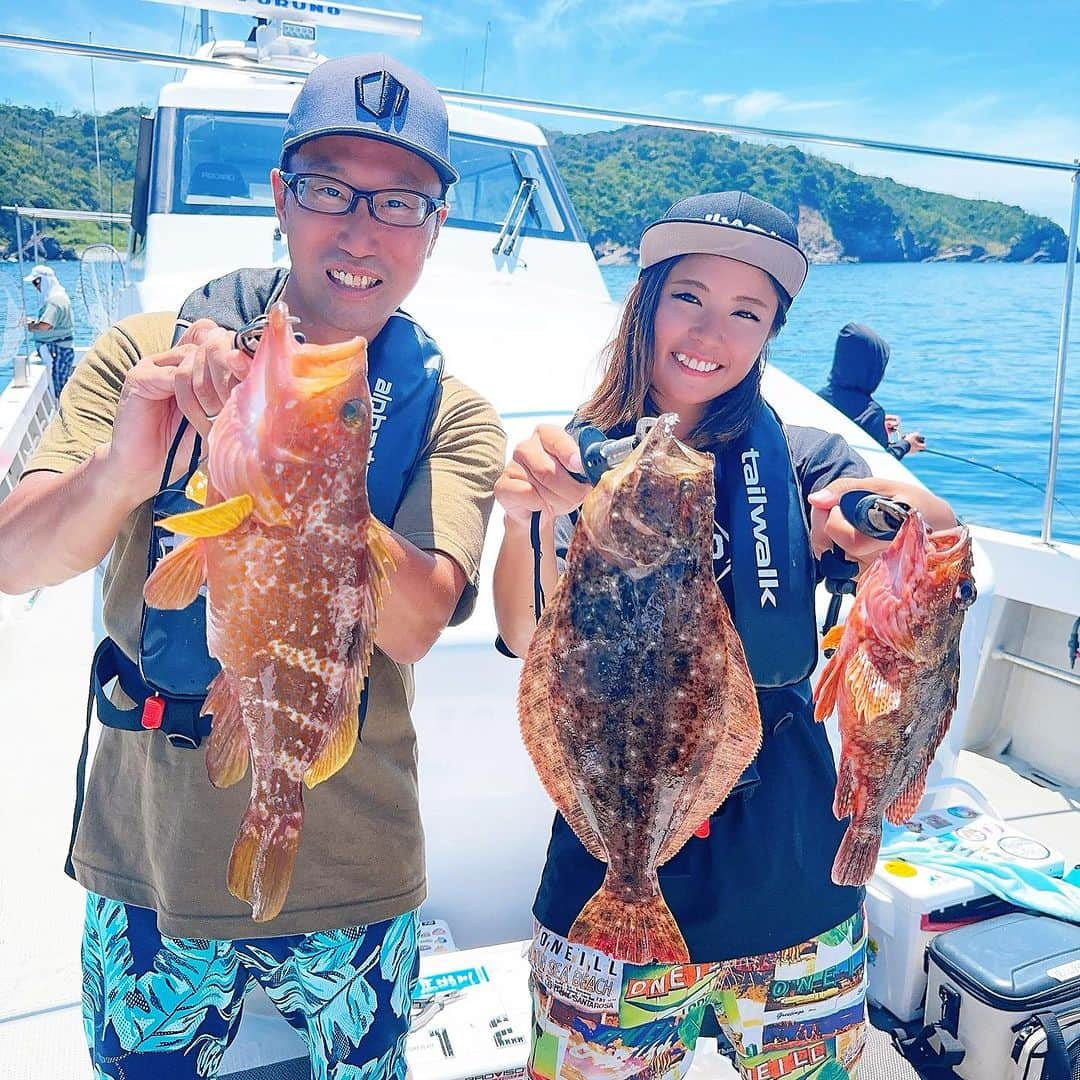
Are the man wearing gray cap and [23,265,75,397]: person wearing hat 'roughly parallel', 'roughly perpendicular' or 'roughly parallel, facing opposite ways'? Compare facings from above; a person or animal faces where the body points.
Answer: roughly perpendicular

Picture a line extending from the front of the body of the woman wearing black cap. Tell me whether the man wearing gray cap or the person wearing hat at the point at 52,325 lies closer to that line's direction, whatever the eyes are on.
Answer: the man wearing gray cap

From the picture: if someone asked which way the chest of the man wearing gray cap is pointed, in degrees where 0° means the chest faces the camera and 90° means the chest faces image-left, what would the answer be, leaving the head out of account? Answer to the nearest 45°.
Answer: approximately 0°
